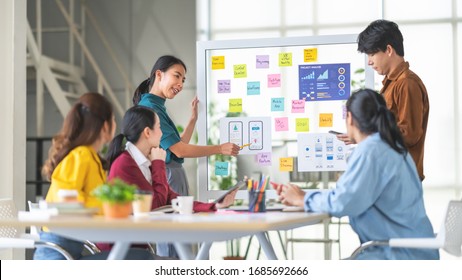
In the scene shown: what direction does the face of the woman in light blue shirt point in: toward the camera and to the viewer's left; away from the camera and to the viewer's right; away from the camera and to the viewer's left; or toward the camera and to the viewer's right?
away from the camera and to the viewer's left

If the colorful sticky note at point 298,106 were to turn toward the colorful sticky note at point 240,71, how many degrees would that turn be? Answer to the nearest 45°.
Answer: approximately 90° to its right

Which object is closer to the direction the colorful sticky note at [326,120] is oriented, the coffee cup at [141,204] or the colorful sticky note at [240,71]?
the coffee cup

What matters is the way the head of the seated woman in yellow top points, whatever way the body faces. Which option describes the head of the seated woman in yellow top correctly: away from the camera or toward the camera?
away from the camera

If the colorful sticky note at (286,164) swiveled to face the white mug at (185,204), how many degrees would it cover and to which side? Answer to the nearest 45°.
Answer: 0° — it already faces it

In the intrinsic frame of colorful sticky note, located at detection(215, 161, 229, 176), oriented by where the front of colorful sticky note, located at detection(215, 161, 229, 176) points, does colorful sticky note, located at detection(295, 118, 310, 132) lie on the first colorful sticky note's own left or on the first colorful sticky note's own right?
on the first colorful sticky note's own left
